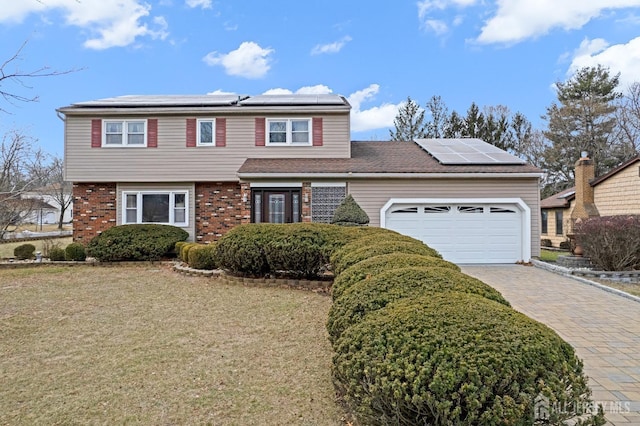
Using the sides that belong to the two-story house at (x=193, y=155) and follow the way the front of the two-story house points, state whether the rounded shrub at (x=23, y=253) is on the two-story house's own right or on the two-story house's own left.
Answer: on the two-story house's own right

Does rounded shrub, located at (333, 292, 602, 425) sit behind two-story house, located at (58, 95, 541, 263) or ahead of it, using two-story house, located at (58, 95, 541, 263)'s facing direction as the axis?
ahead

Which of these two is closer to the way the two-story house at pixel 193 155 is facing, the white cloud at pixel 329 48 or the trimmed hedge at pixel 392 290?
the trimmed hedge

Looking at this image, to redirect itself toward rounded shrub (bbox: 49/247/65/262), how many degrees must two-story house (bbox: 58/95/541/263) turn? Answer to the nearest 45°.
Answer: approximately 45° to its right

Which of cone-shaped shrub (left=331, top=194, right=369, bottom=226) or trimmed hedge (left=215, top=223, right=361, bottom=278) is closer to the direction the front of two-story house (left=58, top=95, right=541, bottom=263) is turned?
the trimmed hedge

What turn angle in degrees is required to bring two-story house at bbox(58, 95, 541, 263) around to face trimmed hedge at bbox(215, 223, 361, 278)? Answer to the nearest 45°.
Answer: approximately 45° to its left

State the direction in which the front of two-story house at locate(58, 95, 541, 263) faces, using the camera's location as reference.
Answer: facing the viewer

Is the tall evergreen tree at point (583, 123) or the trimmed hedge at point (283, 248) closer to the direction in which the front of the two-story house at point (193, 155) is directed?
the trimmed hedge

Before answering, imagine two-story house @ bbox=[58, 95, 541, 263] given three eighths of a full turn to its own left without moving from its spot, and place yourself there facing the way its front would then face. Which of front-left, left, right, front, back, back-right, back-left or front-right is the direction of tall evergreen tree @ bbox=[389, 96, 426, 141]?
front

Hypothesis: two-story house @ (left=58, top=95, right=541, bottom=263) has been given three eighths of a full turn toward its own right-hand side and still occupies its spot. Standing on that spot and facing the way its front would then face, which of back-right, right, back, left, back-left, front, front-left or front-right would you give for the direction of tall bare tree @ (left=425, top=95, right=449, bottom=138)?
right

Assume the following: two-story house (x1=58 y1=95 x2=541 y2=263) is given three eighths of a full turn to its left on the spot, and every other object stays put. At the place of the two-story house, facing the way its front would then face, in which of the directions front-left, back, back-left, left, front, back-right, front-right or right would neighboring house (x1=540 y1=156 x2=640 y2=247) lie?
front-right

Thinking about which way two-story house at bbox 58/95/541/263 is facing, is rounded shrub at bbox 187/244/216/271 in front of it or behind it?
in front
